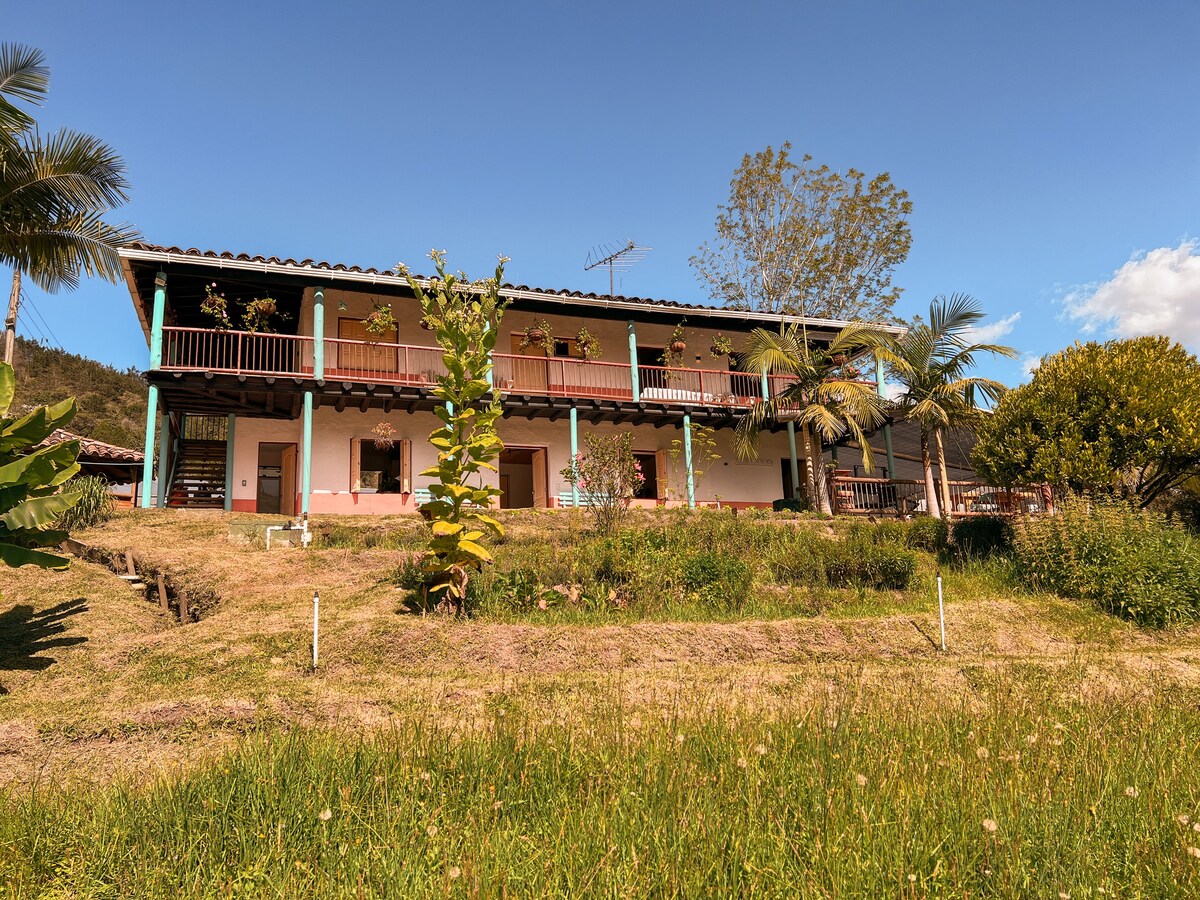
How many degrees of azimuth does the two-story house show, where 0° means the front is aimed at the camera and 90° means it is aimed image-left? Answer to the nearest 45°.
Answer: approximately 0°

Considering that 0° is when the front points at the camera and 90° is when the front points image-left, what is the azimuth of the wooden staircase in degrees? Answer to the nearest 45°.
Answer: approximately 0°

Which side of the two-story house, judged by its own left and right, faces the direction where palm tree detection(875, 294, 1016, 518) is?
left

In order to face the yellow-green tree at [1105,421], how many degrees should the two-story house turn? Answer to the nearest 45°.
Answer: approximately 45° to its left

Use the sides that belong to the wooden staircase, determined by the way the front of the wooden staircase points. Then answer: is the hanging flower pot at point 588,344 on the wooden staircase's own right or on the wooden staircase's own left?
on the wooden staircase's own left

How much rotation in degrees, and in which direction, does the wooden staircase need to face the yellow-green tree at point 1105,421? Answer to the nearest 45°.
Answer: approximately 45° to its left

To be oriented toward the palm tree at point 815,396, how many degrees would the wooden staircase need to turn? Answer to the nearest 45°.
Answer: approximately 45° to its left
